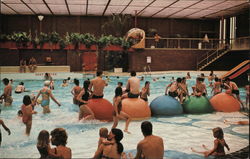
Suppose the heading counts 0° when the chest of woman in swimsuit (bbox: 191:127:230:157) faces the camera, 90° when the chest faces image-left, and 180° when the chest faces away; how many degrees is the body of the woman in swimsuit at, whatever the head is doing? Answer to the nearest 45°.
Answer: approximately 135°

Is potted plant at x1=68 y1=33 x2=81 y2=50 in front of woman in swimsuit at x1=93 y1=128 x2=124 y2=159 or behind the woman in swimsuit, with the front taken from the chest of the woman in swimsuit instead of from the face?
in front

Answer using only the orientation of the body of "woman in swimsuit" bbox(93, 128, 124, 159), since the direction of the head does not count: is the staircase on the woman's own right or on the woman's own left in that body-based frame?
on the woman's own right

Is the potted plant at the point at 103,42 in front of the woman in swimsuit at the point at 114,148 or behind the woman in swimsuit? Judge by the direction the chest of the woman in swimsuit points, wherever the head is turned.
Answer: in front

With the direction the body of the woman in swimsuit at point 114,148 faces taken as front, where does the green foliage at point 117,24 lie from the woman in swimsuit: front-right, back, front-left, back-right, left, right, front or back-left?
front-right

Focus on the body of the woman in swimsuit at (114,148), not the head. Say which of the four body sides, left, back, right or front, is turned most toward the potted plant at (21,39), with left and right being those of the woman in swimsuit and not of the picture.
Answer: front

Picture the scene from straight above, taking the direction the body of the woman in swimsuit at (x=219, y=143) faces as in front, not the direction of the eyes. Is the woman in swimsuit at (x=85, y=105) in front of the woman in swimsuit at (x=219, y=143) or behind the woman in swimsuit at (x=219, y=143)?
in front

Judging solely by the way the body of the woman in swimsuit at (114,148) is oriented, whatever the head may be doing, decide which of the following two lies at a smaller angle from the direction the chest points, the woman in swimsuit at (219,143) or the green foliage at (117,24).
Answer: the green foliage

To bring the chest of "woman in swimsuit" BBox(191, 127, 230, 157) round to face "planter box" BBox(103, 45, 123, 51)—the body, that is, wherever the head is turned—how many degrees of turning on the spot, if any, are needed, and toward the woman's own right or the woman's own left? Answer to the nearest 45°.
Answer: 0° — they already face it

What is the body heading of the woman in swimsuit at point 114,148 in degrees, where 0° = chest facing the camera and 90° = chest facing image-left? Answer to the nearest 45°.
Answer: approximately 135°

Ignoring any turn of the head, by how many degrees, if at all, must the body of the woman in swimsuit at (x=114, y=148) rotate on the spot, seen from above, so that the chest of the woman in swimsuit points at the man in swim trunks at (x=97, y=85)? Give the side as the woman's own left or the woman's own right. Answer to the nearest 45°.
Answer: approximately 45° to the woman's own right

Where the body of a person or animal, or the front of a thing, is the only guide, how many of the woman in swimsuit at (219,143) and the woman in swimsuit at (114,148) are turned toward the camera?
0
